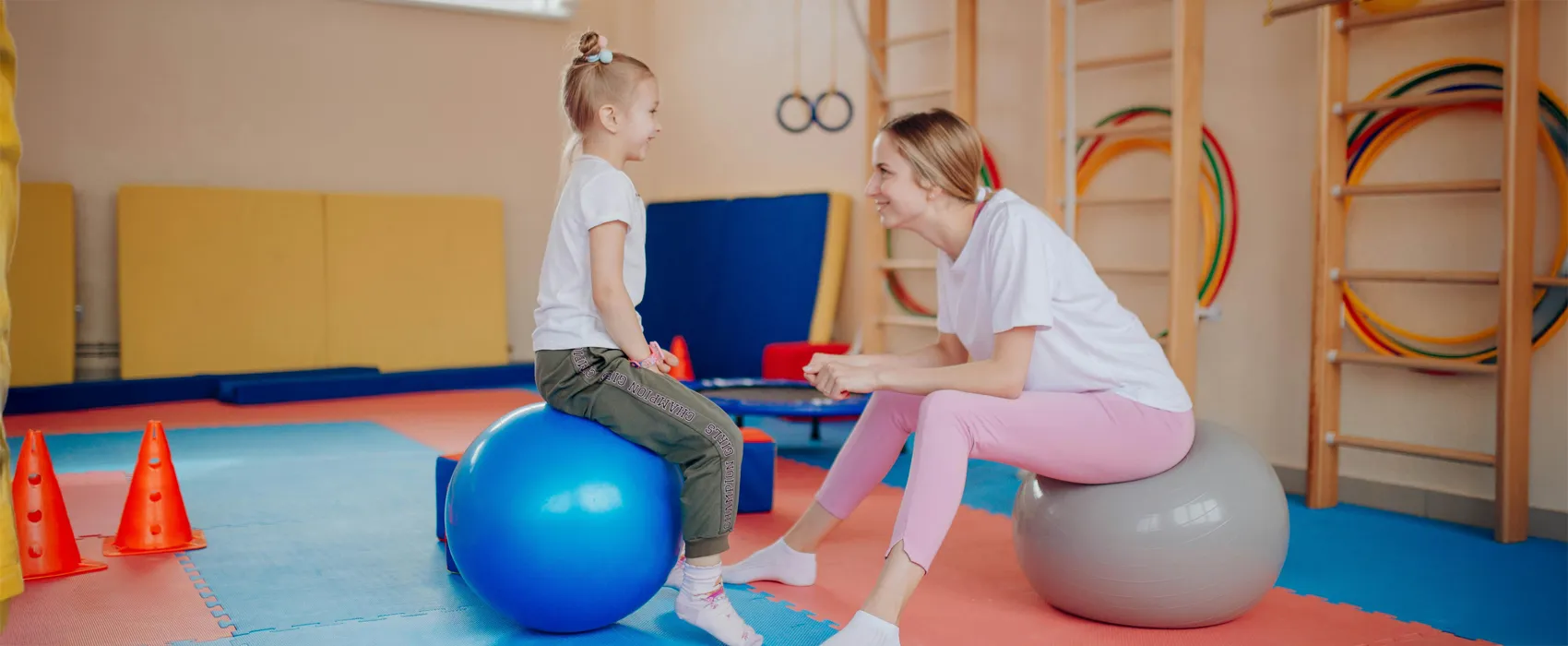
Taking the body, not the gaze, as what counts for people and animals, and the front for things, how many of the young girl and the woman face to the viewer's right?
1

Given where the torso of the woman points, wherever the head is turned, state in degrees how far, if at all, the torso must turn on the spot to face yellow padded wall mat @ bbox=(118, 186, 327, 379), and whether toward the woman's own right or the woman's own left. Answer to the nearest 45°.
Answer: approximately 45° to the woman's own right

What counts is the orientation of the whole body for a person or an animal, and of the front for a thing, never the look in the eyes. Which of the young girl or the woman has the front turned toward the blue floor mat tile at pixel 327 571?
the woman

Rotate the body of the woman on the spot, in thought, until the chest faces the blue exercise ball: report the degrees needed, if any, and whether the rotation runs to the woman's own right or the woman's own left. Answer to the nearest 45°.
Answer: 0° — they already face it

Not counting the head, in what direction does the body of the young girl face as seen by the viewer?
to the viewer's right

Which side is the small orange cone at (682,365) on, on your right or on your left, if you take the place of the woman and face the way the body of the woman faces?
on your right

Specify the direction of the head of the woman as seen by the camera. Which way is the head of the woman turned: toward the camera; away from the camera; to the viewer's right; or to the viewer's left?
to the viewer's left

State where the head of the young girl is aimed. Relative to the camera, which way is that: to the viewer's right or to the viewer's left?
to the viewer's right

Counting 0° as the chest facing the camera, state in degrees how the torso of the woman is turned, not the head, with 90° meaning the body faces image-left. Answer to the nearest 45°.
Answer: approximately 90°

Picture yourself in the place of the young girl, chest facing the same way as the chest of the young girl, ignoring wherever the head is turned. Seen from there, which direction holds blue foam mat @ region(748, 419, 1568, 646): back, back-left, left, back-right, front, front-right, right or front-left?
front

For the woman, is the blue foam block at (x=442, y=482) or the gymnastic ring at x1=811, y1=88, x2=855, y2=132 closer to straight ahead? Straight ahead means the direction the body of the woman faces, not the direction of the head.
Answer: the blue foam block

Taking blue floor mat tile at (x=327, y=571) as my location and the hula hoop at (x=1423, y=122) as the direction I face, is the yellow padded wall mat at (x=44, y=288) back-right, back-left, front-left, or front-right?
back-left

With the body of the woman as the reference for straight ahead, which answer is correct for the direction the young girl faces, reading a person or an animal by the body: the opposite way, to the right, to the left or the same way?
the opposite way

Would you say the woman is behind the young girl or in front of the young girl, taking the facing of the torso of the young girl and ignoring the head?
in front
